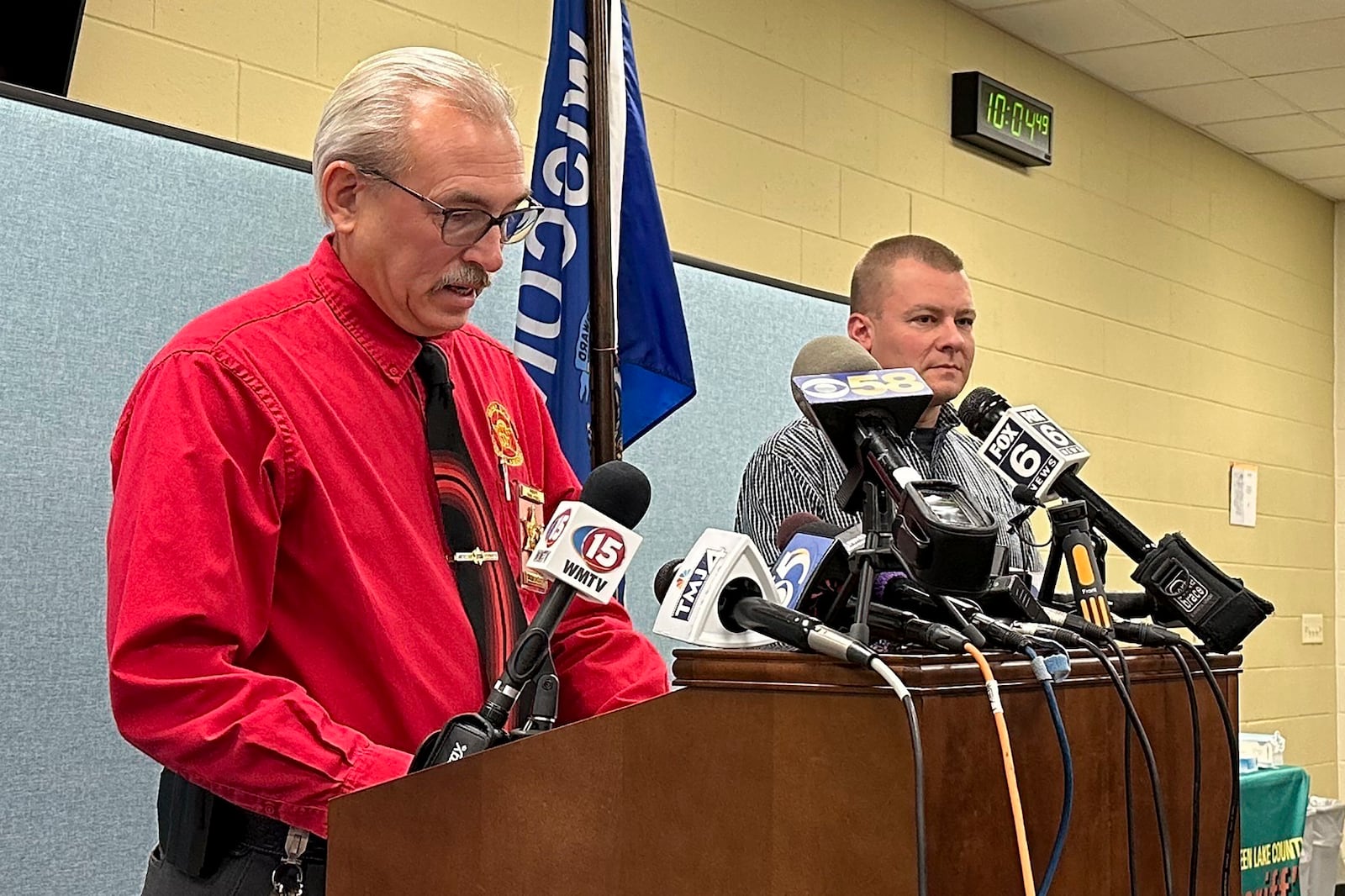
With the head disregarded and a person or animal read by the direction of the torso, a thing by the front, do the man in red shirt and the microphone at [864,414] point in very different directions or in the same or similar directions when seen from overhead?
very different directions

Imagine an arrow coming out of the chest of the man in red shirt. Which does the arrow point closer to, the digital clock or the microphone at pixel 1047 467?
the microphone

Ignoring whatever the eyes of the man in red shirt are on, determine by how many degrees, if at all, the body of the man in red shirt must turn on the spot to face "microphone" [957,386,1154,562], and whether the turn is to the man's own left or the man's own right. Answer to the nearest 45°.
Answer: approximately 45° to the man's own left

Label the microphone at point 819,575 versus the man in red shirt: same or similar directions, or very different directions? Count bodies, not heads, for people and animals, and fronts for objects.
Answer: very different directions

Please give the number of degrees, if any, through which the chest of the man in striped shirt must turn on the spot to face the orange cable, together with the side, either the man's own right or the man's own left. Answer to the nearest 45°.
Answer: approximately 45° to the man's own right

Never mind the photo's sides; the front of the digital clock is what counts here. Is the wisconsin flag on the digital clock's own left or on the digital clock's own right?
on the digital clock's own right
